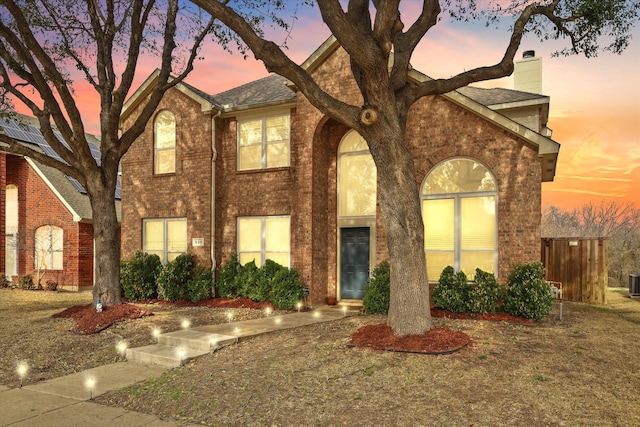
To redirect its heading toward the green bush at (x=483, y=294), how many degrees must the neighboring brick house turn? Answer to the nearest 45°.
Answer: approximately 45° to its left

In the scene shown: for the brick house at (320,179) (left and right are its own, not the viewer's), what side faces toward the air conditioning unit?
left

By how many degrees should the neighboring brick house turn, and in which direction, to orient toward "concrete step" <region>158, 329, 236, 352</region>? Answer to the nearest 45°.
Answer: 0° — it already faces it

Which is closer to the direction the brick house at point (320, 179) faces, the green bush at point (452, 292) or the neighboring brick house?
the green bush

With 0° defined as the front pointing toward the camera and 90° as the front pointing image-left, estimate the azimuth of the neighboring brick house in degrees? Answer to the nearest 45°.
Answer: approximately 0°

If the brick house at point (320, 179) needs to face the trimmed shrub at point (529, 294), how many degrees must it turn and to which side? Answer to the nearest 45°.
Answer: approximately 45° to its left

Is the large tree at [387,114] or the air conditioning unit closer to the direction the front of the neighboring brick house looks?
the large tree

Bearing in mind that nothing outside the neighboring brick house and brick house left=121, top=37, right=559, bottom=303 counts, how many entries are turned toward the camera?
2

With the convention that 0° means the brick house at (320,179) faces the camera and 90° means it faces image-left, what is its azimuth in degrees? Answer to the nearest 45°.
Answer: approximately 0°
